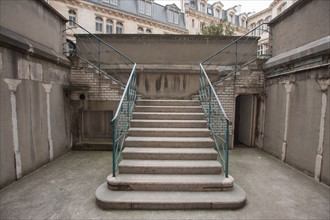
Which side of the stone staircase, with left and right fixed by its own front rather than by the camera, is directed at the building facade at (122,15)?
back

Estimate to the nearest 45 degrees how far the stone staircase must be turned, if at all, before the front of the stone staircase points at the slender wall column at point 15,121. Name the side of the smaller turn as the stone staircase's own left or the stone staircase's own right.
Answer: approximately 90° to the stone staircase's own right

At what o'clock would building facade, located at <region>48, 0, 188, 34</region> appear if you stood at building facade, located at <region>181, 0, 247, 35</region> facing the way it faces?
building facade, located at <region>48, 0, 188, 34</region> is roughly at 3 o'clock from building facade, located at <region>181, 0, 247, 35</region>.

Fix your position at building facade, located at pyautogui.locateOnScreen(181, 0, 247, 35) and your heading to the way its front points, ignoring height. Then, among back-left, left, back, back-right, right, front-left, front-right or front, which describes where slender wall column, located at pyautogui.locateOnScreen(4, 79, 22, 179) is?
front-right

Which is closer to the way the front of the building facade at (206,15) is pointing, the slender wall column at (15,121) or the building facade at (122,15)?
the slender wall column

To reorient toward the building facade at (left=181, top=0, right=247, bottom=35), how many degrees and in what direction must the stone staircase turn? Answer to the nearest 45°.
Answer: approximately 180°

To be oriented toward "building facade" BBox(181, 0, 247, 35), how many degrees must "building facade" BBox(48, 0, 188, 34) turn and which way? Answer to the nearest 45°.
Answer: approximately 45° to its left

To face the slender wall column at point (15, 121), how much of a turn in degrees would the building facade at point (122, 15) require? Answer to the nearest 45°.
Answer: approximately 45° to its right

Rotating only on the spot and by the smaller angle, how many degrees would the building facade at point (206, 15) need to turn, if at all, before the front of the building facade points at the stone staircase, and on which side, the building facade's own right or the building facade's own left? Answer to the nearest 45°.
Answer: approximately 45° to the building facade's own right

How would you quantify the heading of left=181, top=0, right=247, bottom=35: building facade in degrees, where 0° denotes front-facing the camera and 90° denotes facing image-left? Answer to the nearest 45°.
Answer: approximately 315°
